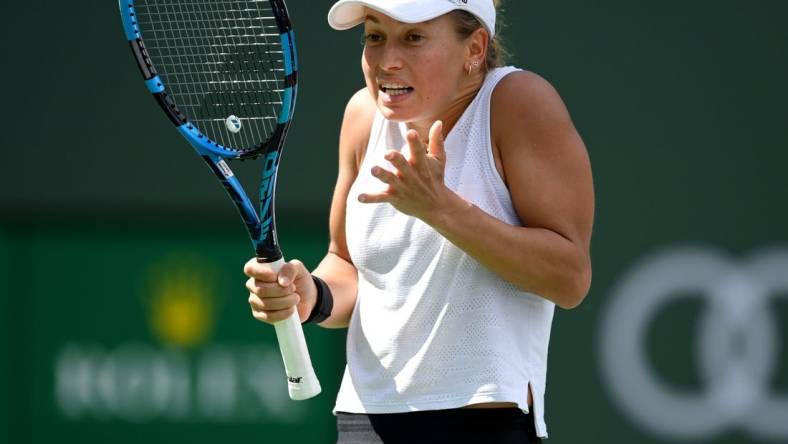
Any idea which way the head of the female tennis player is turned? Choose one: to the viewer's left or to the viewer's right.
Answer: to the viewer's left

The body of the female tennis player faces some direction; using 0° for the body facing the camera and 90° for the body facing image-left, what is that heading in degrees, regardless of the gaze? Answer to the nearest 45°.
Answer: approximately 45°
